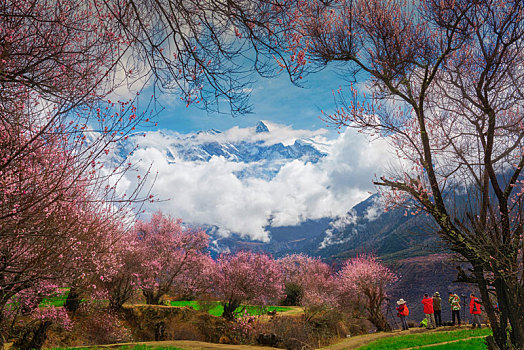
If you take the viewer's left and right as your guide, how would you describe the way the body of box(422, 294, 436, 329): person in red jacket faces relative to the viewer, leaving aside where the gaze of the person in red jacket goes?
facing away from the viewer and to the left of the viewer

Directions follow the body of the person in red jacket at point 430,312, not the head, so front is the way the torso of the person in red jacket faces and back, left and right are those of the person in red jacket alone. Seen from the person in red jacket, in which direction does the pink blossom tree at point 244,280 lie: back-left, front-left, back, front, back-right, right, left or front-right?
front-left

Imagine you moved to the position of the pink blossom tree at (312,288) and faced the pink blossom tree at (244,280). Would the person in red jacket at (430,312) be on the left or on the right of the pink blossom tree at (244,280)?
left

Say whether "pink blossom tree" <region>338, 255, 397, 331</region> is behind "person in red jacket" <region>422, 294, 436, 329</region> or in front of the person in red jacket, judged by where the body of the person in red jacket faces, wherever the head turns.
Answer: in front

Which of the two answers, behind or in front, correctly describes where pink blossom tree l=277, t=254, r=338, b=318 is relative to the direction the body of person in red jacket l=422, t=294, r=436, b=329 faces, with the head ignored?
in front

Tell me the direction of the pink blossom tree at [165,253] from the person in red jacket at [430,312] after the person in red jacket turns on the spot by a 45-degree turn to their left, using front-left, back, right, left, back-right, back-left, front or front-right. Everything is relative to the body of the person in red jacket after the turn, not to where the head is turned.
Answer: front
